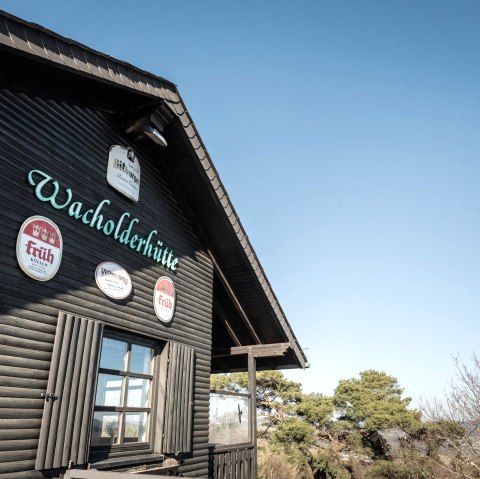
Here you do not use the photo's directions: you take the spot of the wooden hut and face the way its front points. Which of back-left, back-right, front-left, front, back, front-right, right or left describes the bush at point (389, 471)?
left
